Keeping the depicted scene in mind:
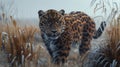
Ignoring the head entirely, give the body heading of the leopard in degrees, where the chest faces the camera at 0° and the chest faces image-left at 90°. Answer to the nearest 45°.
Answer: approximately 45°
